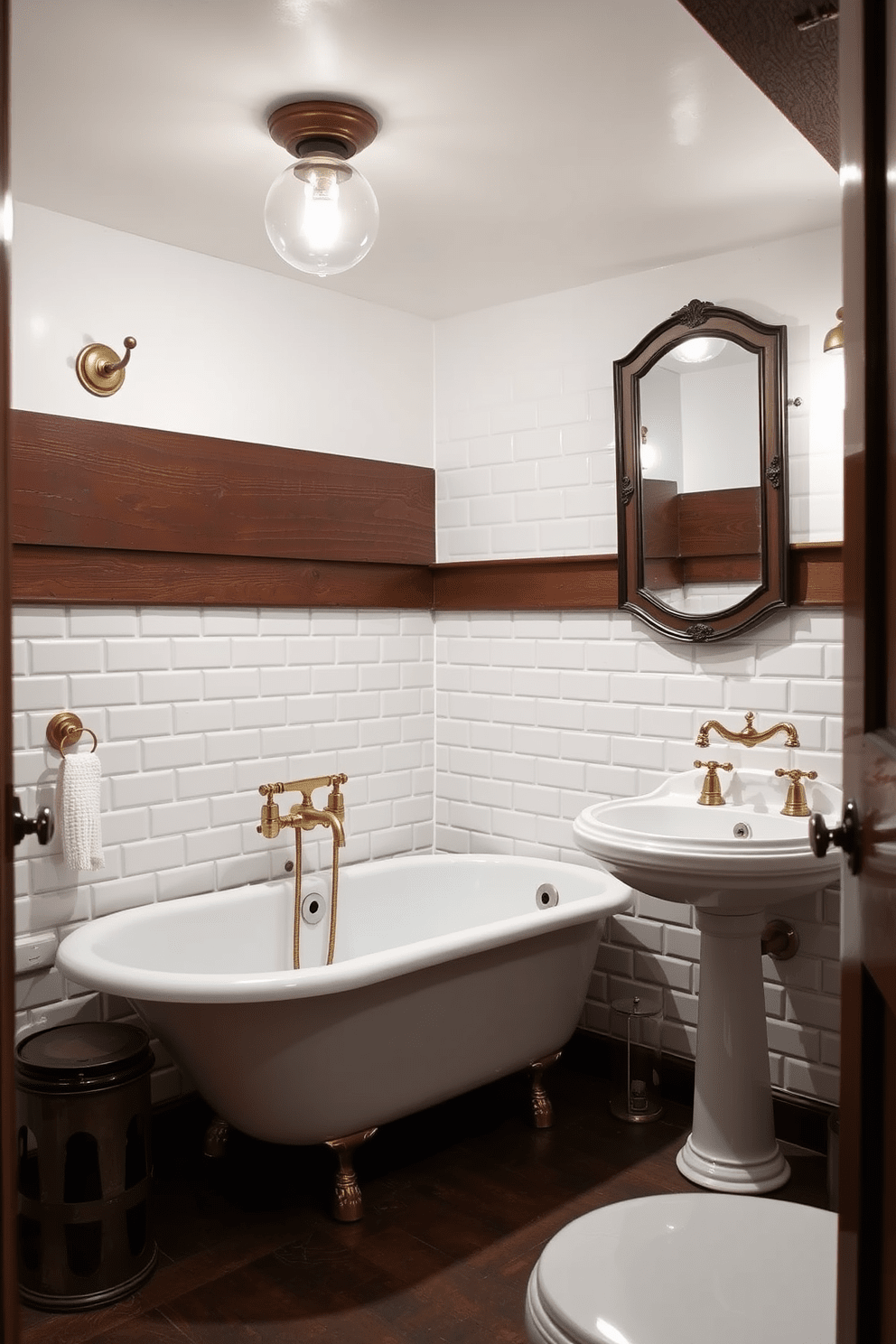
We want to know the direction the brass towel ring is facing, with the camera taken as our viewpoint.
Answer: facing the viewer and to the right of the viewer

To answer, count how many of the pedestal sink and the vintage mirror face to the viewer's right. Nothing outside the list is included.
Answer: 0

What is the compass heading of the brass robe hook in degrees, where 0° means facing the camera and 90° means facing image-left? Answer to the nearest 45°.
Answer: approximately 315°

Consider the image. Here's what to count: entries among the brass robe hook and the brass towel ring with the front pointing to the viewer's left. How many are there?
0

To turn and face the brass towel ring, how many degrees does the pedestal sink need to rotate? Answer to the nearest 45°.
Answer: approximately 45° to its right

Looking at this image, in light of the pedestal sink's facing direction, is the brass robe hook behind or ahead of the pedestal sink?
ahead

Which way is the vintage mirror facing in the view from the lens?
facing the viewer and to the left of the viewer

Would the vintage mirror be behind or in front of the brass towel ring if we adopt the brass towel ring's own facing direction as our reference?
in front

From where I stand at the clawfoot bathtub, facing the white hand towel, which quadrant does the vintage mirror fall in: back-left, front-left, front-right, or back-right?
back-right

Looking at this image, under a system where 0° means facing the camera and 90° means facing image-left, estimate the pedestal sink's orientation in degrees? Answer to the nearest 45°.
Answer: approximately 45°

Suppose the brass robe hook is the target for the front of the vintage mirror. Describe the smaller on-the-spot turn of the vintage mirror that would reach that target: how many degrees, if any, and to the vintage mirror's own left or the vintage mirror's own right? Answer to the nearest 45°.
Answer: approximately 45° to the vintage mirror's own right
